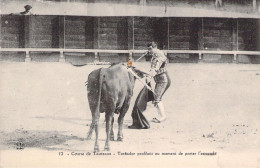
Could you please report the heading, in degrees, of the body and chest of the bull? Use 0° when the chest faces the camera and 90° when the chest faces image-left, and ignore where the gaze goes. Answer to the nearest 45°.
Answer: approximately 225°
